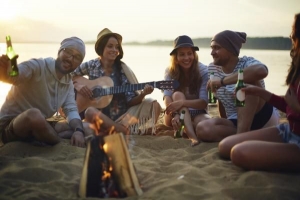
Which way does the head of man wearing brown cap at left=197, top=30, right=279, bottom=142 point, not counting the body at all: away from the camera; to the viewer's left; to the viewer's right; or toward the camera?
to the viewer's left

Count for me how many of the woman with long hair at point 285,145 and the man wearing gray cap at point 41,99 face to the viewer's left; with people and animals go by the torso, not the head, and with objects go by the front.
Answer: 1

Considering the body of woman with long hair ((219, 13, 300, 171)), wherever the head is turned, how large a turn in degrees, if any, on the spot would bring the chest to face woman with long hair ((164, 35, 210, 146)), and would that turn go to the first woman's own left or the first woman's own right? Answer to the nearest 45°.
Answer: approximately 45° to the first woman's own right

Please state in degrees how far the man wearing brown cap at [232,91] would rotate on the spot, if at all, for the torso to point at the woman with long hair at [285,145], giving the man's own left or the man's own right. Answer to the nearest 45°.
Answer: approximately 45° to the man's own left

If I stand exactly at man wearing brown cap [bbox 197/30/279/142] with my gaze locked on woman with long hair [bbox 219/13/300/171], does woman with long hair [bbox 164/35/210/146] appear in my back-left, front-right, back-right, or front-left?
back-right

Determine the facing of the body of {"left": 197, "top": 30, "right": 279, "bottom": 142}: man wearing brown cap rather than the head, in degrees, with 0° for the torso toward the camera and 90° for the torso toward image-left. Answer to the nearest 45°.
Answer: approximately 45°

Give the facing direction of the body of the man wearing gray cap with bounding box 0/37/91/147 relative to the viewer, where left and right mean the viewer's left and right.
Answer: facing the viewer and to the right of the viewer

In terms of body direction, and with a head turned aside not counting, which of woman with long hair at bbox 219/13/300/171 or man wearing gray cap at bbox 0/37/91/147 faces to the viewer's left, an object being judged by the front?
the woman with long hair

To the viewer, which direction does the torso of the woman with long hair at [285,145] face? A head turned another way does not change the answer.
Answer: to the viewer's left

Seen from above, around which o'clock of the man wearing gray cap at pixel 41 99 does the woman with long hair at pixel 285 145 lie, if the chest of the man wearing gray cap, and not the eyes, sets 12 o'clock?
The woman with long hair is roughly at 12 o'clock from the man wearing gray cap.

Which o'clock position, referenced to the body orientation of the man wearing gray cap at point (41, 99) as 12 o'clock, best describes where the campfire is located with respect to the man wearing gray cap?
The campfire is roughly at 1 o'clock from the man wearing gray cap.

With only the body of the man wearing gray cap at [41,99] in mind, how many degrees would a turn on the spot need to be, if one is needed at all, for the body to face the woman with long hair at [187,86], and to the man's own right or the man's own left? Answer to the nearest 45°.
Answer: approximately 45° to the man's own left

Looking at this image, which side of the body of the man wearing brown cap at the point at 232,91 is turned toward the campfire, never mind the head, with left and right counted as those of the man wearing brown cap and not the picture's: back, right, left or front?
front
